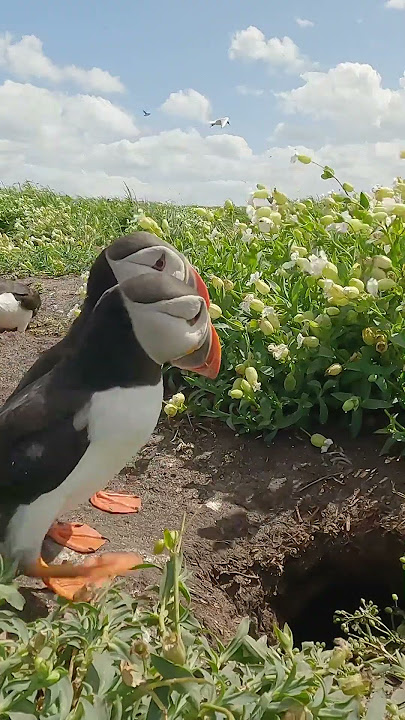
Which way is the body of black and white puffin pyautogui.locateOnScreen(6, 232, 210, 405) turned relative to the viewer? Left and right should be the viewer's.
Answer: facing to the right of the viewer

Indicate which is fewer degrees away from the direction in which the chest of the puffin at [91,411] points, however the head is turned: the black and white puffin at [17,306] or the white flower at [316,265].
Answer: the white flower

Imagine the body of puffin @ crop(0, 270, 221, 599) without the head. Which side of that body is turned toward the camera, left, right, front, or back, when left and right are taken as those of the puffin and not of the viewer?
right

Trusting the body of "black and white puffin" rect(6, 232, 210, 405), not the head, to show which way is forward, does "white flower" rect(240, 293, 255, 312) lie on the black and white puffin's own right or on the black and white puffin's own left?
on the black and white puffin's own left

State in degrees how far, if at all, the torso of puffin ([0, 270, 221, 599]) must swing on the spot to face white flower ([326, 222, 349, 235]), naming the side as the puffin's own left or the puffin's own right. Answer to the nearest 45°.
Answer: approximately 45° to the puffin's own left

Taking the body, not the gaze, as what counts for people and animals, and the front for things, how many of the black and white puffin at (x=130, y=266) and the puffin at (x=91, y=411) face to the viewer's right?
2
